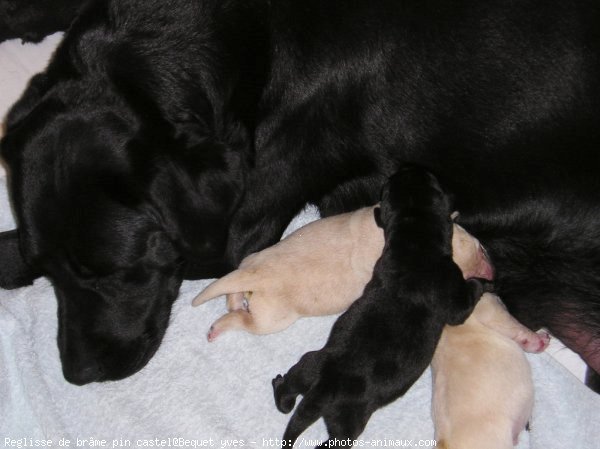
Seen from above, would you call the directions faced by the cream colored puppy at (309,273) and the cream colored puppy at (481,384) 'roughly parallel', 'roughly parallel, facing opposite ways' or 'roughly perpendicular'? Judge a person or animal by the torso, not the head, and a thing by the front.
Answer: roughly perpendicular

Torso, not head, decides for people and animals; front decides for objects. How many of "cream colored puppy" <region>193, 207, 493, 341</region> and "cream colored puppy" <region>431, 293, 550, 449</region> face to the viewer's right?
1

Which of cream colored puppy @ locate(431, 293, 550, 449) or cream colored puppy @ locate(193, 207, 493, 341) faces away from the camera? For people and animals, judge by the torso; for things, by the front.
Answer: cream colored puppy @ locate(431, 293, 550, 449)

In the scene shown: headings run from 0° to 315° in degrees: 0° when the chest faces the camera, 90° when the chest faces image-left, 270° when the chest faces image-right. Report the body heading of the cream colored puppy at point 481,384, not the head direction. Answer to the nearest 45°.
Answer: approximately 180°

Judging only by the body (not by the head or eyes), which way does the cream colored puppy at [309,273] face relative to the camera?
to the viewer's right
